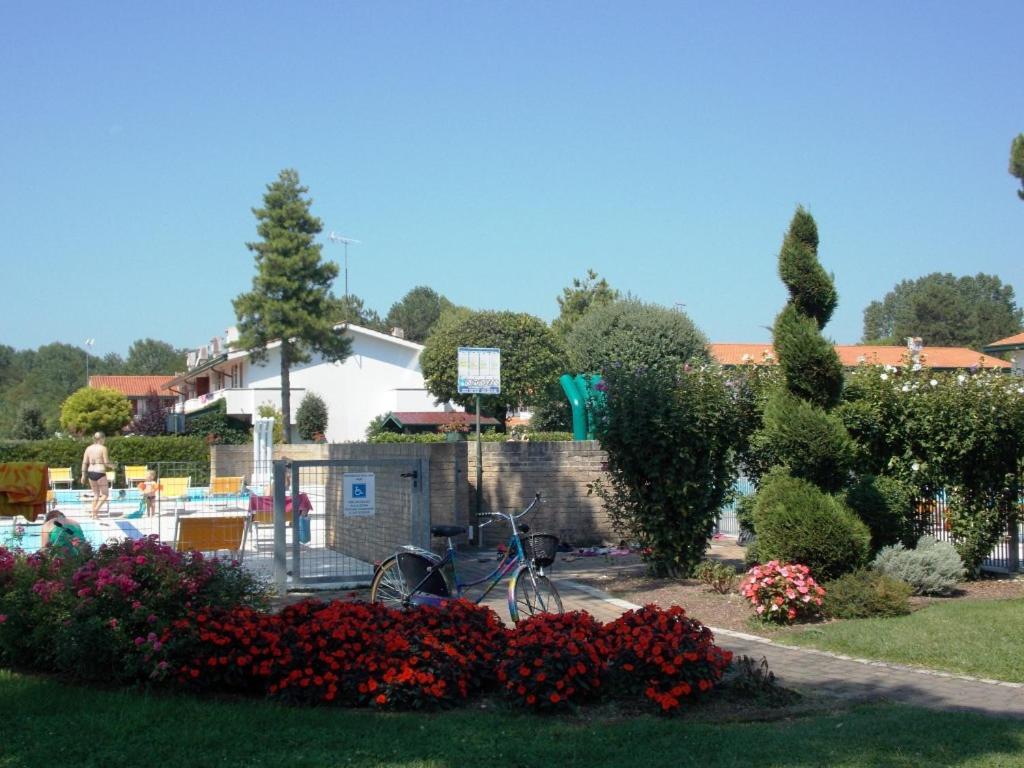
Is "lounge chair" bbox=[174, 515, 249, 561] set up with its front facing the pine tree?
yes

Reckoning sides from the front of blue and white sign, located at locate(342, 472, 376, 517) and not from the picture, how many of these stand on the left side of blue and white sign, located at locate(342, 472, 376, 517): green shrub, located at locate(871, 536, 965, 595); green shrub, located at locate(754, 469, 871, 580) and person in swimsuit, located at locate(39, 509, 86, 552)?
2

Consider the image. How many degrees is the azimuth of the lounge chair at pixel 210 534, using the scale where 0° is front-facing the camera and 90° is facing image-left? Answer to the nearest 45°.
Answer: approximately 180°

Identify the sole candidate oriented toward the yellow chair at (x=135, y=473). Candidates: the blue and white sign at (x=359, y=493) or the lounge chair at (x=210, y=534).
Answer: the lounge chair

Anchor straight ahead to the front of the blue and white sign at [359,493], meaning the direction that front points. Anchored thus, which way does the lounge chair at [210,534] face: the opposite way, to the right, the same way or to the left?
the opposite way

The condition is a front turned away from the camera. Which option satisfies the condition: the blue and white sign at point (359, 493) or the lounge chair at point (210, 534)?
the lounge chair

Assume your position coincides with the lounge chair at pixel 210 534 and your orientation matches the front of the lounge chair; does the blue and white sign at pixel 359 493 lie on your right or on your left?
on your right

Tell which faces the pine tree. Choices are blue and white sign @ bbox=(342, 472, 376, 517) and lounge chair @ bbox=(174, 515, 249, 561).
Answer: the lounge chair

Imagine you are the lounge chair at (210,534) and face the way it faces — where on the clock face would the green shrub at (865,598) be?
The green shrub is roughly at 4 o'clock from the lounge chair.

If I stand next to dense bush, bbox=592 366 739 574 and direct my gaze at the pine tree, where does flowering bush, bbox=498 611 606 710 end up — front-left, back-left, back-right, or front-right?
back-left

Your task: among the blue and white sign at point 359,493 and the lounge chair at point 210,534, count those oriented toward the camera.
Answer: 1

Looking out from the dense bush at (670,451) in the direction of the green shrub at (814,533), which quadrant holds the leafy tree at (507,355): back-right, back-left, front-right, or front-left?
back-left

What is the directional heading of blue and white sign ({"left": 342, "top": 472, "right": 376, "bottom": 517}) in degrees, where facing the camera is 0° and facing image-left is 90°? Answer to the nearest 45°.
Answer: approximately 0°
